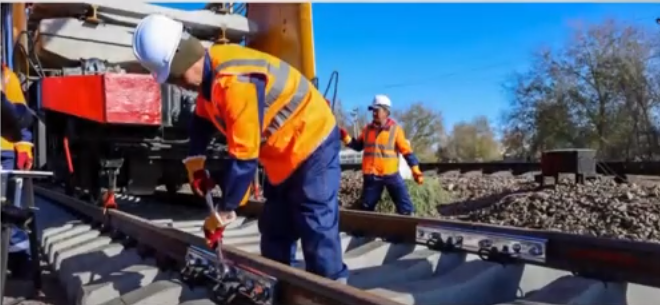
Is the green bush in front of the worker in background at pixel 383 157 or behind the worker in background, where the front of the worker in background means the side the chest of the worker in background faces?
behind

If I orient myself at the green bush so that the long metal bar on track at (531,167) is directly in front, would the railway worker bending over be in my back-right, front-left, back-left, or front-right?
back-right

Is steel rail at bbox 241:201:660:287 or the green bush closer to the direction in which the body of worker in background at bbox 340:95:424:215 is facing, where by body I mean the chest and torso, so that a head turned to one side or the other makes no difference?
the steel rail

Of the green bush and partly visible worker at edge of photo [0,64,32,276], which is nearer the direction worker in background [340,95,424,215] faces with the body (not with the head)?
the partly visible worker at edge of photo

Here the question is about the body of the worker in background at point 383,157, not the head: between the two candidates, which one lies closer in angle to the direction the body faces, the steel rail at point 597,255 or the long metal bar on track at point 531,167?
the steel rail

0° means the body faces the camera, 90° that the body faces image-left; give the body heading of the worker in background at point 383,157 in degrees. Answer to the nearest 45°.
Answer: approximately 45°
